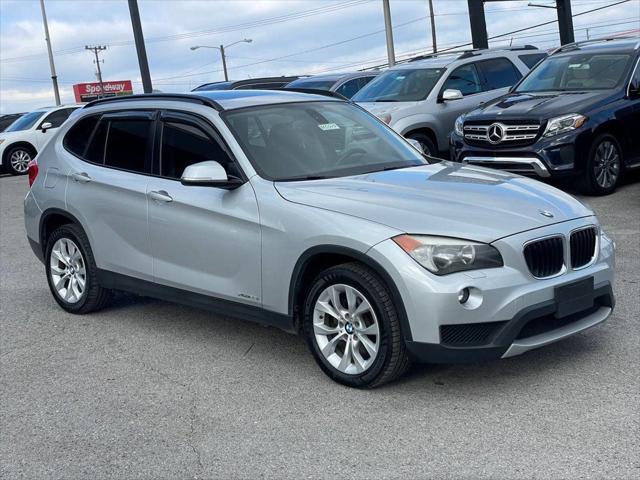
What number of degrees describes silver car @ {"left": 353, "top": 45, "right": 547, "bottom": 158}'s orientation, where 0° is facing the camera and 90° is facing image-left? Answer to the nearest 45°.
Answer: approximately 45°

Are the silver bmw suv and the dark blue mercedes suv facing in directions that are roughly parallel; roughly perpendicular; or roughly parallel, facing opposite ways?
roughly perpendicular

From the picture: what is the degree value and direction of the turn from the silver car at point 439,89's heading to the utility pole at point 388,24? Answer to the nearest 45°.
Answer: approximately 135° to its right

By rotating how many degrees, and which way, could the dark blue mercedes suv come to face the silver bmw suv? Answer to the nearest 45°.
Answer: approximately 45° to its left

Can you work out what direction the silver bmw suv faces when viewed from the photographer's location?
facing the viewer and to the right of the viewer

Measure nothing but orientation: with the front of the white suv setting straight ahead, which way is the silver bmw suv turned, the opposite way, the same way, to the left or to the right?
to the left

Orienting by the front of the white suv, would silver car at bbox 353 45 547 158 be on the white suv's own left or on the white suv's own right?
on the white suv's own left

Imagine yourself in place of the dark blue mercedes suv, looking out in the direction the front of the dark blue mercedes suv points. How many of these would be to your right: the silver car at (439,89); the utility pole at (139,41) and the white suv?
3

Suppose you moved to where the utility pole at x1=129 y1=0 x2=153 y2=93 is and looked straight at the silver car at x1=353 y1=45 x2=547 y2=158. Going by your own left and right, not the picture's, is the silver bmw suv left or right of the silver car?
right

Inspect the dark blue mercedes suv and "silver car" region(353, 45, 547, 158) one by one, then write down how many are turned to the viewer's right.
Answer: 0

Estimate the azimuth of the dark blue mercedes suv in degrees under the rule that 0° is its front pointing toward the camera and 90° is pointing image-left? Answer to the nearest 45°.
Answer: approximately 45°

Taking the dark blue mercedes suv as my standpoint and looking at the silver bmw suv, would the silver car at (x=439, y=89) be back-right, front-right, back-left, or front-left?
back-right

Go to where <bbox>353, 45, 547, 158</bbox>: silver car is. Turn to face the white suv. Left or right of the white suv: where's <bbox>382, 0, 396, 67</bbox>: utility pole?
right

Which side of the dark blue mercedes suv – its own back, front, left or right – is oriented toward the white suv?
right

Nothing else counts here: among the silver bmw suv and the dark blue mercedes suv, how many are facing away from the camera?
0
